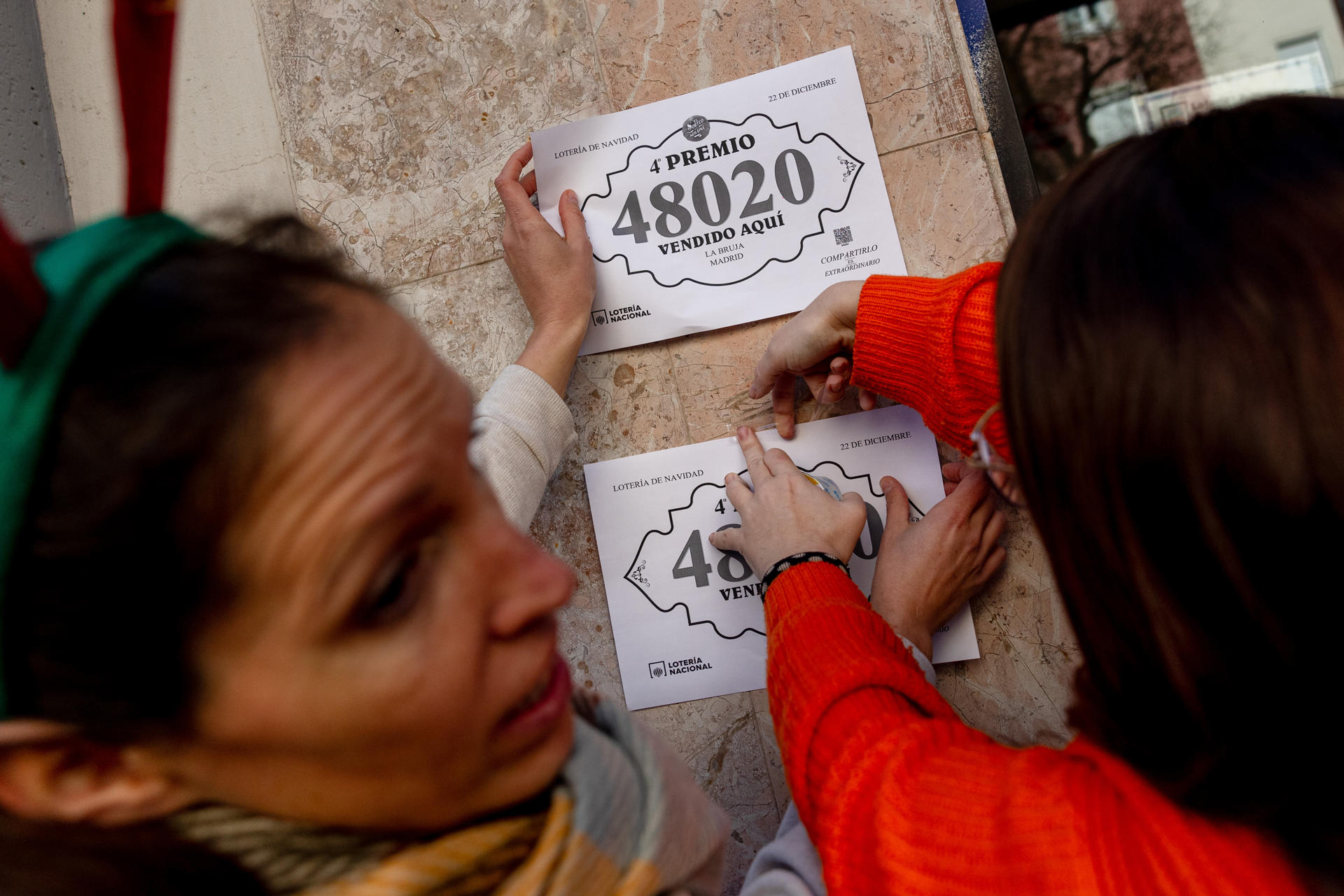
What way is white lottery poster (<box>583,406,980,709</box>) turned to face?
toward the camera

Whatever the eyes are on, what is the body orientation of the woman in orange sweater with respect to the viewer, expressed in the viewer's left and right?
facing away from the viewer and to the left of the viewer

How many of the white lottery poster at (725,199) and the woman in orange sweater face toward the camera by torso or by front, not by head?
1

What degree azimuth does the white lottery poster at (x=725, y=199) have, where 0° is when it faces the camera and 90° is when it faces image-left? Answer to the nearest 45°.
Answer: approximately 0°

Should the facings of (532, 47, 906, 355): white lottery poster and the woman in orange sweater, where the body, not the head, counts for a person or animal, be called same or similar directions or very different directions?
very different directions
